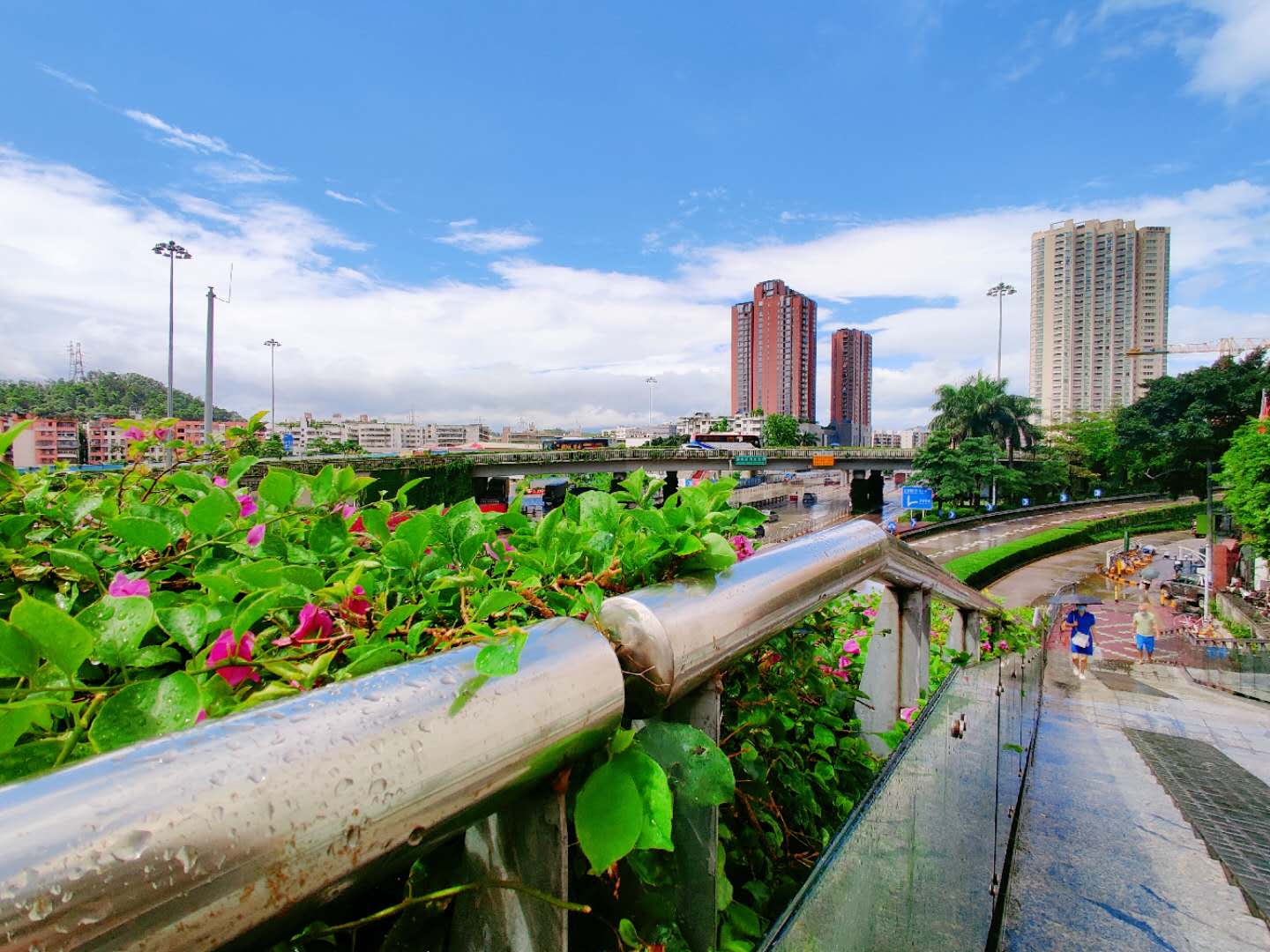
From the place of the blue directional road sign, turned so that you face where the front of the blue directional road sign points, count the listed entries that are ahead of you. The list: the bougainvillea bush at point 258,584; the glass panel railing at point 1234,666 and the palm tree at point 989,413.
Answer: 2

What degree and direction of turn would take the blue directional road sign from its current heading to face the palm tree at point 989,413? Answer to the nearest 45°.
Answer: approximately 180°

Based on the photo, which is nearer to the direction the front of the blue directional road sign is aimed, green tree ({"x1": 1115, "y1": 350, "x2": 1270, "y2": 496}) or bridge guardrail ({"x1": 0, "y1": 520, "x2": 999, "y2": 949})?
the bridge guardrail

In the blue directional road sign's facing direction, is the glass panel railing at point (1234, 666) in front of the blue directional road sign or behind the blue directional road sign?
in front

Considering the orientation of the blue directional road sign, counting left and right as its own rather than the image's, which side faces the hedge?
left

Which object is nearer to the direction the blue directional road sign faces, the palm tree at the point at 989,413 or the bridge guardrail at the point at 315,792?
the bridge guardrail

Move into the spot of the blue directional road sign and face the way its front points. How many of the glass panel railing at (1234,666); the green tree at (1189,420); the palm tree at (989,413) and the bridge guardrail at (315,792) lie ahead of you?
2

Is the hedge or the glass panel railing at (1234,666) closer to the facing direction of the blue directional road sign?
the glass panel railing

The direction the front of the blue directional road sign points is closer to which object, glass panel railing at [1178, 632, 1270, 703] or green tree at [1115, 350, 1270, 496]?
the glass panel railing

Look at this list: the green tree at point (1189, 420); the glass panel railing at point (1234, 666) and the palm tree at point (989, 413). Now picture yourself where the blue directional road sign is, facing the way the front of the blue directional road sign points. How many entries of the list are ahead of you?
1

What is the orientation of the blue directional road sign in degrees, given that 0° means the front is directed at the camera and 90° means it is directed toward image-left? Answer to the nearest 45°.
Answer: approximately 0°

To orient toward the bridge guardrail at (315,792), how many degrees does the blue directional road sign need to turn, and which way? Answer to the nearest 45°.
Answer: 0° — it already faces it

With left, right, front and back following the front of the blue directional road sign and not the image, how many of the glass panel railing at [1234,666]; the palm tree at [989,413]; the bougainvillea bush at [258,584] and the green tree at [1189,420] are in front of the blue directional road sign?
2

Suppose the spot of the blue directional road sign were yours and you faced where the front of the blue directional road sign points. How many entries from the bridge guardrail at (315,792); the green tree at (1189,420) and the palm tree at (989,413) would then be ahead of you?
1
